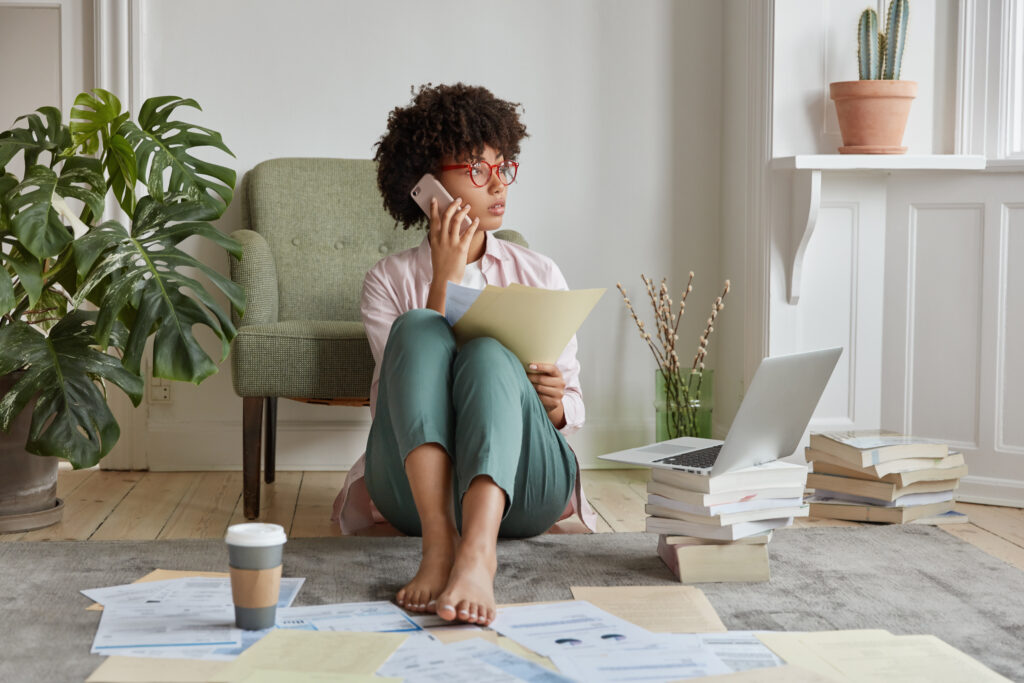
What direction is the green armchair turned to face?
toward the camera

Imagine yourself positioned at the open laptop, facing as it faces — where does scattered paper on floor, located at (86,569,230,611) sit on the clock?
The scattered paper on floor is roughly at 10 o'clock from the open laptop.

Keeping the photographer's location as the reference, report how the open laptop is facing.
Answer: facing away from the viewer and to the left of the viewer

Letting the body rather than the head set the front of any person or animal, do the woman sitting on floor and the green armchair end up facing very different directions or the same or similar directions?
same or similar directions

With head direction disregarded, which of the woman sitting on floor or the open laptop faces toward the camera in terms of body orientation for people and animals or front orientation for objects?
the woman sitting on floor

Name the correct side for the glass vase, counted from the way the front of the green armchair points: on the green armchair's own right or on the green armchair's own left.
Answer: on the green armchair's own left

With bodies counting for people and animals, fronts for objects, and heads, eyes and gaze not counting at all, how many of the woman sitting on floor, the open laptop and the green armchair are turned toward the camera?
2

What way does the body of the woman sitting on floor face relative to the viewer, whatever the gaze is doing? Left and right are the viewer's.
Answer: facing the viewer

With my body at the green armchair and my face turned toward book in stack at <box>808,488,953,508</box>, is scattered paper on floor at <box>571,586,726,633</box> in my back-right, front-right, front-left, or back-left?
front-right

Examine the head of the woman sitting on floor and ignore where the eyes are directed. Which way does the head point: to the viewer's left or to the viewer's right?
to the viewer's right

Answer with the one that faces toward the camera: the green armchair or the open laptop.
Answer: the green armchair

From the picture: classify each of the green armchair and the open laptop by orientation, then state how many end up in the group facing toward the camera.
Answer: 1
